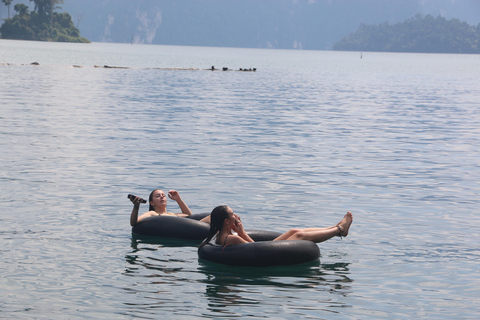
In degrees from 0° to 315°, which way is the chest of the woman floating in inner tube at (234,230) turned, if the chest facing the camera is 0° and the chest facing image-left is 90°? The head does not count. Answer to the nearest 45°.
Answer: approximately 270°

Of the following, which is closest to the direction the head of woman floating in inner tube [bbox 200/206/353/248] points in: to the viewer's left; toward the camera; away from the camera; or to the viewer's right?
to the viewer's right
